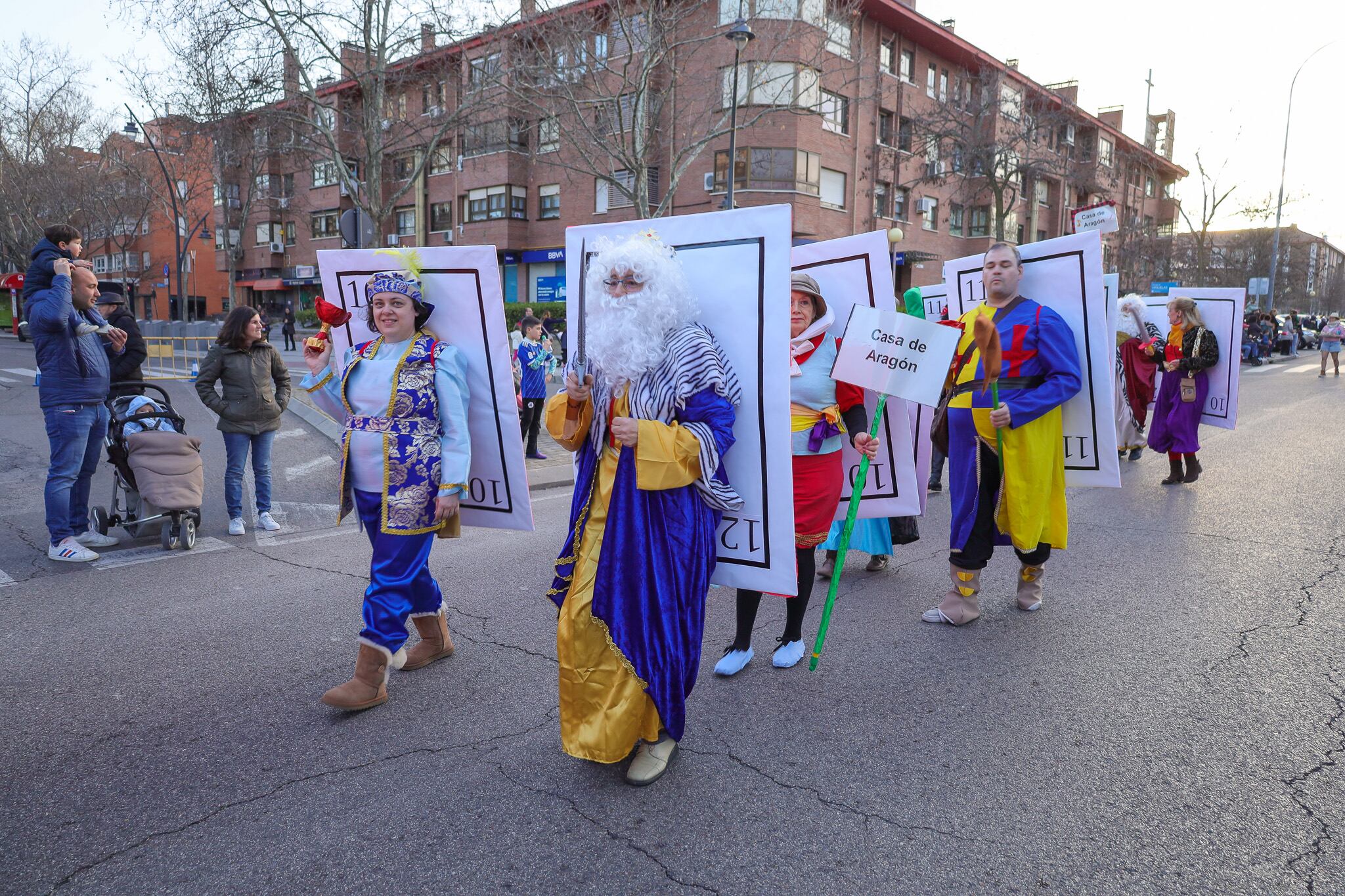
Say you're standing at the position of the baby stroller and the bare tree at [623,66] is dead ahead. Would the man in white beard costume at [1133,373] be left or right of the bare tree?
right

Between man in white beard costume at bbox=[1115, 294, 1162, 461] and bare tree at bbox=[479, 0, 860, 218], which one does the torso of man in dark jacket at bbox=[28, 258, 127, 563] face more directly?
the man in white beard costume

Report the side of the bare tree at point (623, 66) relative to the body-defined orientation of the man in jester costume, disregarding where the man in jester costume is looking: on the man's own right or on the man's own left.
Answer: on the man's own right

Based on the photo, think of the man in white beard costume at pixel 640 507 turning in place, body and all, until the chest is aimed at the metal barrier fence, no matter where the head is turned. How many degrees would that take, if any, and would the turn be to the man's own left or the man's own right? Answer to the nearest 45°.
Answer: approximately 90° to the man's own right

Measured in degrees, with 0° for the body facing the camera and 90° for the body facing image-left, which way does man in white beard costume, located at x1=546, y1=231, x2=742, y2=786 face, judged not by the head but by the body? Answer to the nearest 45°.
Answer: approximately 45°

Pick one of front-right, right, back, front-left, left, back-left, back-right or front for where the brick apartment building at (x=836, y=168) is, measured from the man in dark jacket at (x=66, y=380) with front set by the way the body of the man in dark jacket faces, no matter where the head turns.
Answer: front-left

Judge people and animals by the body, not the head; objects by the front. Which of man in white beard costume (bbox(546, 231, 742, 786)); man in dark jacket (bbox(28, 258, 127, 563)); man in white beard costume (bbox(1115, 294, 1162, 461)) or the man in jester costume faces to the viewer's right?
the man in dark jacket

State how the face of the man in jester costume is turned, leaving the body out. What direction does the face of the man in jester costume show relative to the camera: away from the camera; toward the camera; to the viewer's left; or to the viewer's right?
toward the camera

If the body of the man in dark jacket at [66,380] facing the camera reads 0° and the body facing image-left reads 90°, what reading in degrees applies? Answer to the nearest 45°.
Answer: approximately 270°

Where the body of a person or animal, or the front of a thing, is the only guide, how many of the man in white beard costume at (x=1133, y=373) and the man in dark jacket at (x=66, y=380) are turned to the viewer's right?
1

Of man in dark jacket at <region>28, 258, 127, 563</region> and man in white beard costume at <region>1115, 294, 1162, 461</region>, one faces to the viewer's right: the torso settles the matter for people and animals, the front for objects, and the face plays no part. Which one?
the man in dark jacket

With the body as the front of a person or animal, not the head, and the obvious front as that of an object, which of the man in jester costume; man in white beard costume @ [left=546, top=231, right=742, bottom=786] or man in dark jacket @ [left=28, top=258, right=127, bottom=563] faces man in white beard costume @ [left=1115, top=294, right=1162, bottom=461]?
the man in dark jacket

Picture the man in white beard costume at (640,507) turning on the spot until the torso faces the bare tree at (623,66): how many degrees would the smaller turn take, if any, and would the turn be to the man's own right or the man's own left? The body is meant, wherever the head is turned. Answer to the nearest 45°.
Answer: approximately 135° to the man's own right
